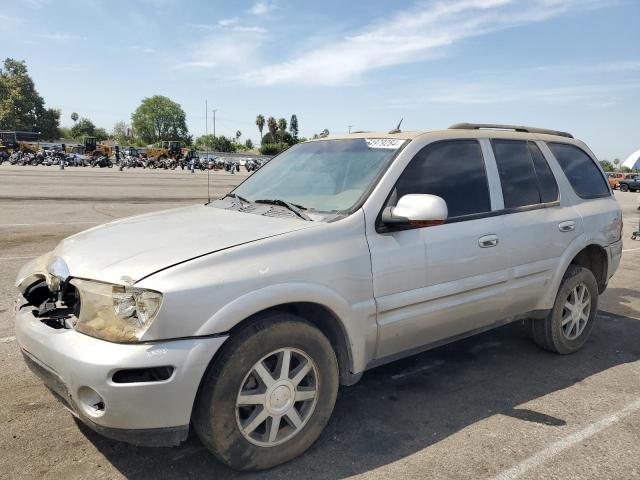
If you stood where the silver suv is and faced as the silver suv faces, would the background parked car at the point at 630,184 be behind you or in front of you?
behind

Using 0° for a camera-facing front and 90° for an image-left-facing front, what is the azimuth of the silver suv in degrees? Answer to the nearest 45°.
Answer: approximately 45°
